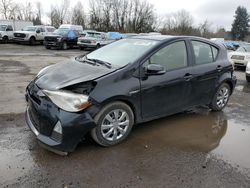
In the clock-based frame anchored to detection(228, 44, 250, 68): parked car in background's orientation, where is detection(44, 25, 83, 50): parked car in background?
detection(44, 25, 83, 50): parked car in background is roughly at 2 o'clock from detection(228, 44, 250, 68): parked car in background.

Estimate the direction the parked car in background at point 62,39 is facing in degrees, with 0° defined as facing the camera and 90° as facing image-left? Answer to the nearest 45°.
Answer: approximately 45°

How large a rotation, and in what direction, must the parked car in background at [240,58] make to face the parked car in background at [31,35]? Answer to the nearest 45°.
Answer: approximately 45° to its right

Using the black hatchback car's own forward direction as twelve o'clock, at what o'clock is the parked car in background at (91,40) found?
The parked car in background is roughly at 4 o'clock from the black hatchback car.

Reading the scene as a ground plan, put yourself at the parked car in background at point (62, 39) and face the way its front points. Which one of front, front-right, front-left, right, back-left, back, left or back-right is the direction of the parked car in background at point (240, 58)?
left

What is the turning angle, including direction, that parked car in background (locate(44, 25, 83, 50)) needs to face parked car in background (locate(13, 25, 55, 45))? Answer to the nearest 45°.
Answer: approximately 90° to its right

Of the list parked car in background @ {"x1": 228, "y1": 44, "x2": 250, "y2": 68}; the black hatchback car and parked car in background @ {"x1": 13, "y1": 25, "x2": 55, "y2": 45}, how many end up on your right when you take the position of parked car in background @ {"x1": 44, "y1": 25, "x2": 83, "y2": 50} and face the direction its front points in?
1

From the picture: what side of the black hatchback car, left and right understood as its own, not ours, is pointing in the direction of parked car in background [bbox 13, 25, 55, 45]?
right

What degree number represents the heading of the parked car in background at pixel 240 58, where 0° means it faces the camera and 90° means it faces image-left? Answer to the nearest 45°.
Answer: approximately 45°

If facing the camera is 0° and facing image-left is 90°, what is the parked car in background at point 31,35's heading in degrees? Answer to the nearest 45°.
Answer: approximately 45°

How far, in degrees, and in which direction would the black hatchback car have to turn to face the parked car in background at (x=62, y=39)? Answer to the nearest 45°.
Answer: approximately 135° to its right

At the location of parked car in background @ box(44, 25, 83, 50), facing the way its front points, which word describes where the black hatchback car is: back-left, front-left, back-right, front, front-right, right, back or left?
front-left
